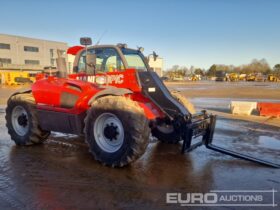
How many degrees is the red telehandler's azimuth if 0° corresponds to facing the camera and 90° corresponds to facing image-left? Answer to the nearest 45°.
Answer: approximately 315°
